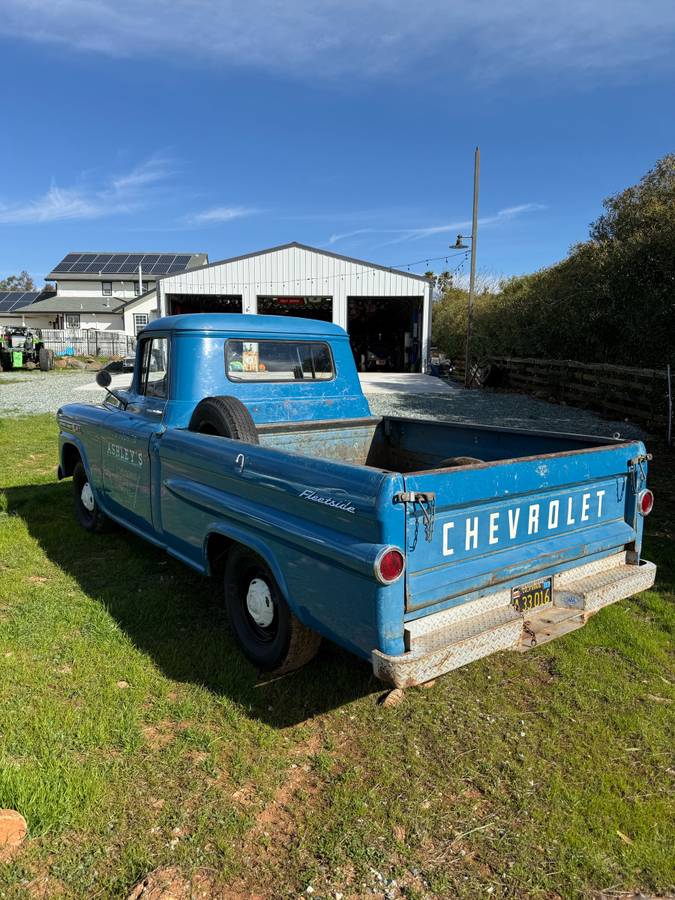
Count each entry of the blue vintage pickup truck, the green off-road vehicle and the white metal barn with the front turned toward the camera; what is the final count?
2

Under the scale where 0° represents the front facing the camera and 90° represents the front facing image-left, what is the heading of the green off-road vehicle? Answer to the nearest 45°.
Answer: approximately 0°

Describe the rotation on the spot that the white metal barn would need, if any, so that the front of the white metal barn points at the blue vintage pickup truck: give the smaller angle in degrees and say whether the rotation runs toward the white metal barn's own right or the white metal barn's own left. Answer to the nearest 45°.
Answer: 0° — it already faces it

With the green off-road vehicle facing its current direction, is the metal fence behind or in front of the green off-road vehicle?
behind

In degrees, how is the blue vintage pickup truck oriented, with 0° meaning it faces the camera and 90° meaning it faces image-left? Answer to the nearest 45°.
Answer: approximately 135°

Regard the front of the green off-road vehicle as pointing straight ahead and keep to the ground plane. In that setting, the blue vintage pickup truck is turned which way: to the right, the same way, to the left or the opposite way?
the opposite way

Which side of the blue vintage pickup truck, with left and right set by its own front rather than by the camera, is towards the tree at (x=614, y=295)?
right

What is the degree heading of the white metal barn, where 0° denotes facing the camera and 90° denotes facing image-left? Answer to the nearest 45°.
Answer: approximately 0°

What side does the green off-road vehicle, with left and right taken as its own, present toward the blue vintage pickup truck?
front

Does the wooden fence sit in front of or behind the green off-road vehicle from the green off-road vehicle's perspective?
in front
